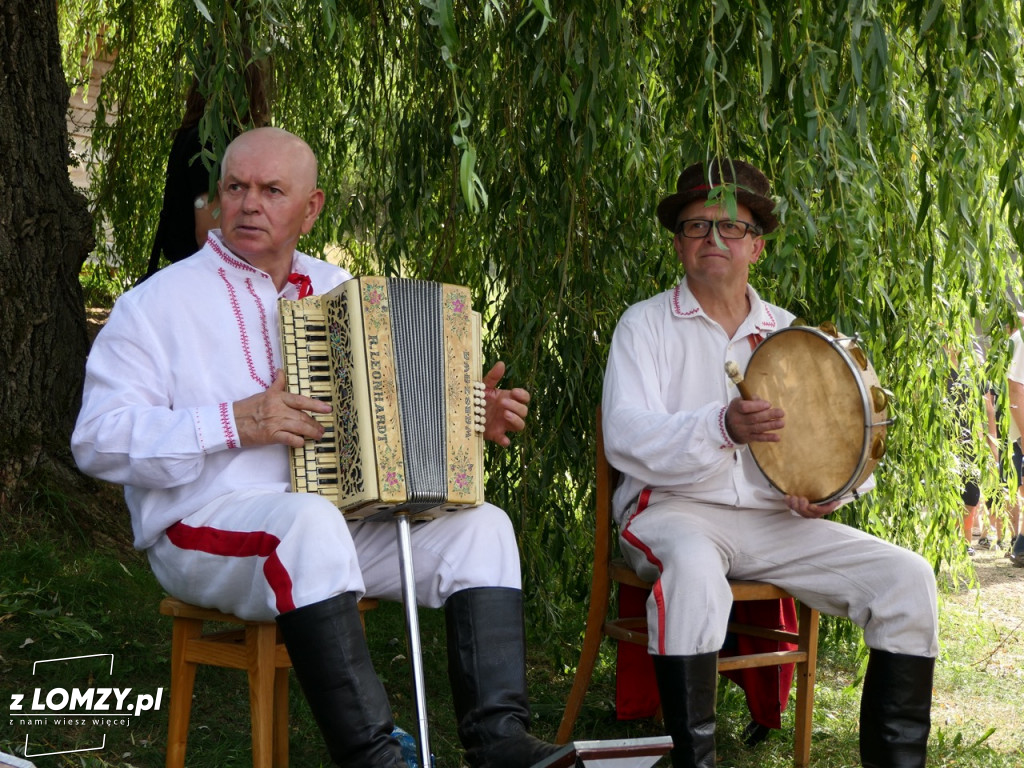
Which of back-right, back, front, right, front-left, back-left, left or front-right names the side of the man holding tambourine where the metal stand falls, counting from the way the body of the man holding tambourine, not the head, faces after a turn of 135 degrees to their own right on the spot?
front-left

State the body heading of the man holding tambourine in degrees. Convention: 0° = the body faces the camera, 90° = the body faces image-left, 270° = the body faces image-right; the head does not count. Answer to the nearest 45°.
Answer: approximately 315°

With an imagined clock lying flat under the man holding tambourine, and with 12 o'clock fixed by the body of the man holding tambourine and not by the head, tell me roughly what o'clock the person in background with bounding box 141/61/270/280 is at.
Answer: The person in background is roughly at 5 o'clock from the man holding tambourine.

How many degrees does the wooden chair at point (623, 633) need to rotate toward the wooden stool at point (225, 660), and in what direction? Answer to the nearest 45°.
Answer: approximately 90° to its right

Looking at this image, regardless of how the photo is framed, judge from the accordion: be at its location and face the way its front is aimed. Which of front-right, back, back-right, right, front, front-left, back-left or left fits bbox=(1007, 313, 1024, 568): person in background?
back-left

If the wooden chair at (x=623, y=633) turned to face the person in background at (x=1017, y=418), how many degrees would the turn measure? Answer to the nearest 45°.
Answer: approximately 90° to its left

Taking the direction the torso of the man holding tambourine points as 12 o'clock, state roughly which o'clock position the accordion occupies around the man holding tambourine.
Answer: The accordion is roughly at 3 o'clock from the man holding tambourine.

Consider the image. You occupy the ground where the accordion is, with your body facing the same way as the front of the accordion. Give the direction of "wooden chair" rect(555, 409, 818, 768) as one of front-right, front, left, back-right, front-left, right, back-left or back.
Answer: back-left

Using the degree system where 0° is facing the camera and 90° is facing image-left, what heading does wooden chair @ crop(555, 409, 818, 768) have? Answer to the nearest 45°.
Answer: approximately 315°
